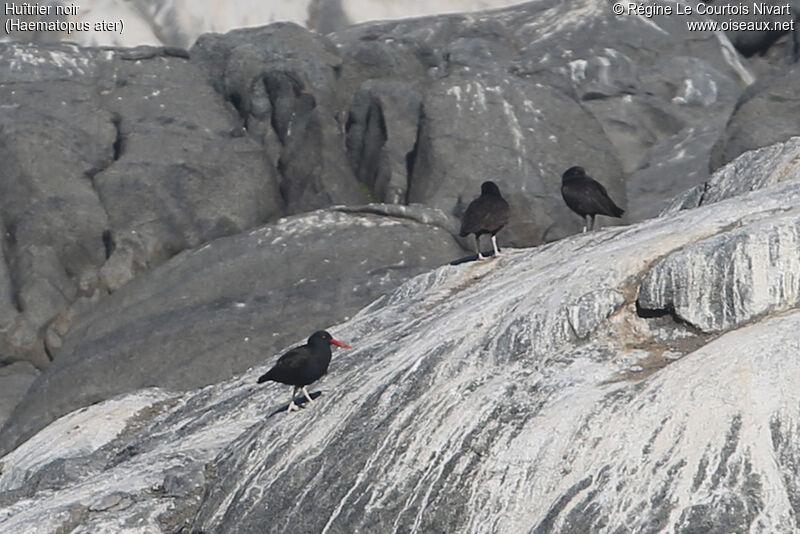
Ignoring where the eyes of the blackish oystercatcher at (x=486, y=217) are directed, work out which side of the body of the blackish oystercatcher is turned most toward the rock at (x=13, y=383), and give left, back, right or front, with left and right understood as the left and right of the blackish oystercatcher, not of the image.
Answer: left

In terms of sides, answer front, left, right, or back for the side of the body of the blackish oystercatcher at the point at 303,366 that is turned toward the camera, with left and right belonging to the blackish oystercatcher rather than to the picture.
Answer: right

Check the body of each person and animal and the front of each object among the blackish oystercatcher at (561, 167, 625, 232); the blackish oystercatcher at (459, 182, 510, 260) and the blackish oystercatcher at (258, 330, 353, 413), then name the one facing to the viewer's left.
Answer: the blackish oystercatcher at (561, 167, 625, 232)

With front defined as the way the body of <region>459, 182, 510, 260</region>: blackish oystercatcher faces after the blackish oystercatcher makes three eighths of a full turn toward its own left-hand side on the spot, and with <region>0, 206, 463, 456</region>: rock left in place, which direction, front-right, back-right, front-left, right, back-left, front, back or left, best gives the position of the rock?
front-right

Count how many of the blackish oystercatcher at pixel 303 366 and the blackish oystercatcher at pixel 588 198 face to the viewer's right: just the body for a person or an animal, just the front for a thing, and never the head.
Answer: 1

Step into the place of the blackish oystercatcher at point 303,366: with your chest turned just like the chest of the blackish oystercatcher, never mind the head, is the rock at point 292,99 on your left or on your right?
on your left

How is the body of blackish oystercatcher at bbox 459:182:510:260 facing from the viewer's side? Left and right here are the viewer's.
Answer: facing away from the viewer and to the right of the viewer

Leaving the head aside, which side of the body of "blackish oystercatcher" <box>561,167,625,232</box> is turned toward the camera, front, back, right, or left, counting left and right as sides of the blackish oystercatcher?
left

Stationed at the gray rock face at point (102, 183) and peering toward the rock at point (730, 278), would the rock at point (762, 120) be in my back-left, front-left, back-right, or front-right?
front-left

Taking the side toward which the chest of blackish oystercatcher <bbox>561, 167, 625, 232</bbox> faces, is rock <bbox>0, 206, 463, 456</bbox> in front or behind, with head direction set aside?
in front

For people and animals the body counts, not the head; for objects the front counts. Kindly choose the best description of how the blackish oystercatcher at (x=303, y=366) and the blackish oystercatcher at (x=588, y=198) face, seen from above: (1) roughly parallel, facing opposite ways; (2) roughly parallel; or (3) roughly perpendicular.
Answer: roughly parallel, facing opposite ways
